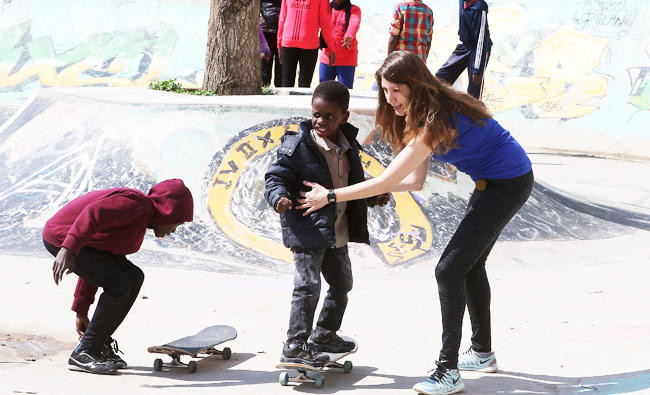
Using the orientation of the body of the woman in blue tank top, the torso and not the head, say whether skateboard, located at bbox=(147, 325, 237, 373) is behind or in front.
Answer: in front

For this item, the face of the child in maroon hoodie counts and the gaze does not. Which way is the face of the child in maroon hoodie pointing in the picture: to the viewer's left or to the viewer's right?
to the viewer's right

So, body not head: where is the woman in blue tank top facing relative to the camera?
to the viewer's left

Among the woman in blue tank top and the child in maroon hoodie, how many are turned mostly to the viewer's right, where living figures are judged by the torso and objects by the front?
1

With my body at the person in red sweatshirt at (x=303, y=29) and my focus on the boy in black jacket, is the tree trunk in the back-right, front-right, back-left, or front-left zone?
front-right

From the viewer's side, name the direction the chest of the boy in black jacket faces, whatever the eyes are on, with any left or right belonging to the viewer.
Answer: facing the viewer and to the right of the viewer

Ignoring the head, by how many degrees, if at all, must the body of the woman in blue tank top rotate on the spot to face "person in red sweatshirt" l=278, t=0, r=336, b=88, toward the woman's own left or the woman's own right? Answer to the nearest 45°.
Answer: approximately 90° to the woman's own right

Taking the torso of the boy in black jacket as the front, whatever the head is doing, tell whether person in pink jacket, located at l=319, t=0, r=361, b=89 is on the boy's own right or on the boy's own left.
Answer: on the boy's own left

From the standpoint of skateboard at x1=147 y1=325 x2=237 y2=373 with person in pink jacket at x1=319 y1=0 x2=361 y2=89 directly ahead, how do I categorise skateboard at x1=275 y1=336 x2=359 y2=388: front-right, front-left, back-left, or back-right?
back-right

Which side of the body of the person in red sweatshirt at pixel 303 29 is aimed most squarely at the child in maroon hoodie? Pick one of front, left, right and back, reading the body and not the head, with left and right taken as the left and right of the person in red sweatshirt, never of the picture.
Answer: front

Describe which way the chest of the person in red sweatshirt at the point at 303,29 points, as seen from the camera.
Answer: toward the camera

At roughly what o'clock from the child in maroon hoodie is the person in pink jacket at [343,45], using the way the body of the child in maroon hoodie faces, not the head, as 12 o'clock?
The person in pink jacket is roughly at 10 o'clock from the child in maroon hoodie.

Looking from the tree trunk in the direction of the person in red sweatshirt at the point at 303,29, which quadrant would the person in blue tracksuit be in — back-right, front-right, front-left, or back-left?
front-right

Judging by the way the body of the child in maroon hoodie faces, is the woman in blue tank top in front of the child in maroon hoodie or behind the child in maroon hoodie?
in front

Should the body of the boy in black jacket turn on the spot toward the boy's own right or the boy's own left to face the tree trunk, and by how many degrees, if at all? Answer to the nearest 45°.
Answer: approximately 135° to the boy's own left

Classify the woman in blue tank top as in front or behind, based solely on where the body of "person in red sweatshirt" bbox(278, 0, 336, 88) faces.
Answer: in front

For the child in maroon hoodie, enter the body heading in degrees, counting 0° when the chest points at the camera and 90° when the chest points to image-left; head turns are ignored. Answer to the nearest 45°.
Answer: approximately 270°

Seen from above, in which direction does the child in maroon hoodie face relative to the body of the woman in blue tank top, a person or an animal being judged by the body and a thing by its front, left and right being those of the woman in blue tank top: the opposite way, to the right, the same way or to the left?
the opposite way
